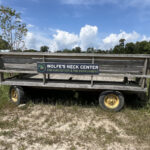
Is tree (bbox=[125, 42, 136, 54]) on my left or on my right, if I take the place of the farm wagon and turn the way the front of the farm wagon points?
on my right

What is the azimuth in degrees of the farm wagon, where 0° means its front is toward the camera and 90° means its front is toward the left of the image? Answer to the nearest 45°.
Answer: approximately 90°
